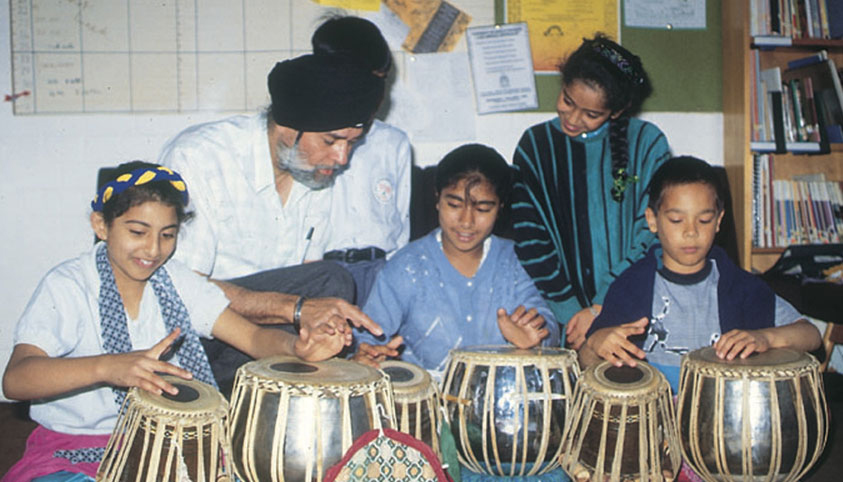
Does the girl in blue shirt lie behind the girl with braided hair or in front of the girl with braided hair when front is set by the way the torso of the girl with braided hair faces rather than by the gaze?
in front

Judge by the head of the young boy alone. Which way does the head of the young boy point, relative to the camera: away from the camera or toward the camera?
toward the camera

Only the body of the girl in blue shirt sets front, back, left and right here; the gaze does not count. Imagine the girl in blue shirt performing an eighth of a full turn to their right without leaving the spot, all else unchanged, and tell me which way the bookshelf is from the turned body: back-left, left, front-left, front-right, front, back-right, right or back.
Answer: back

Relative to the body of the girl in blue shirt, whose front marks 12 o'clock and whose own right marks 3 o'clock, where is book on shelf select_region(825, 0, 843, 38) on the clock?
The book on shelf is roughly at 8 o'clock from the girl in blue shirt.

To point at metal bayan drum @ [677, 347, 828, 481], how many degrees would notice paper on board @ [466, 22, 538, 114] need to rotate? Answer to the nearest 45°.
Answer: approximately 45° to its left

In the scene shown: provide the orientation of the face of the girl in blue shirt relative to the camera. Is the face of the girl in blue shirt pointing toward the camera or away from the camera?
toward the camera

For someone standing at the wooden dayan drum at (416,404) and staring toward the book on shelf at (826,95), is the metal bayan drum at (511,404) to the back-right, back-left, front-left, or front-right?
front-right

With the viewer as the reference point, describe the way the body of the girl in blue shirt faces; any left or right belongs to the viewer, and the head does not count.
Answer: facing the viewer

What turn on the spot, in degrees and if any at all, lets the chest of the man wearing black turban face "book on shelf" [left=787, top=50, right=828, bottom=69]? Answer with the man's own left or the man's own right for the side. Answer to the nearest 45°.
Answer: approximately 45° to the man's own left

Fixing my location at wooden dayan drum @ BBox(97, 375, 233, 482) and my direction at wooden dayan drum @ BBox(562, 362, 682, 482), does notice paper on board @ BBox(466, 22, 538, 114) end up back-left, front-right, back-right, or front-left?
front-left

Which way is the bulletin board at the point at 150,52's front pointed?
toward the camera

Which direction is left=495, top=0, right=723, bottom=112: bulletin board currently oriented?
toward the camera

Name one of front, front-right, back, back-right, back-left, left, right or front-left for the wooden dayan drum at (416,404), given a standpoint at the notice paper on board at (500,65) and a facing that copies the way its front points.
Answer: front

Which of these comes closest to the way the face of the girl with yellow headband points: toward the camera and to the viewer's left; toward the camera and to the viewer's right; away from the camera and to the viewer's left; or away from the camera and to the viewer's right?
toward the camera and to the viewer's right

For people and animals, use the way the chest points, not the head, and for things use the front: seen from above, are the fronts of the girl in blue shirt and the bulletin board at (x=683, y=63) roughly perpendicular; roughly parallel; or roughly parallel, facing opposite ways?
roughly parallel

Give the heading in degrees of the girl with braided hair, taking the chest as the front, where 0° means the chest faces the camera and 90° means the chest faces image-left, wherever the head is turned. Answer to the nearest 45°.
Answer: approximately 45°
